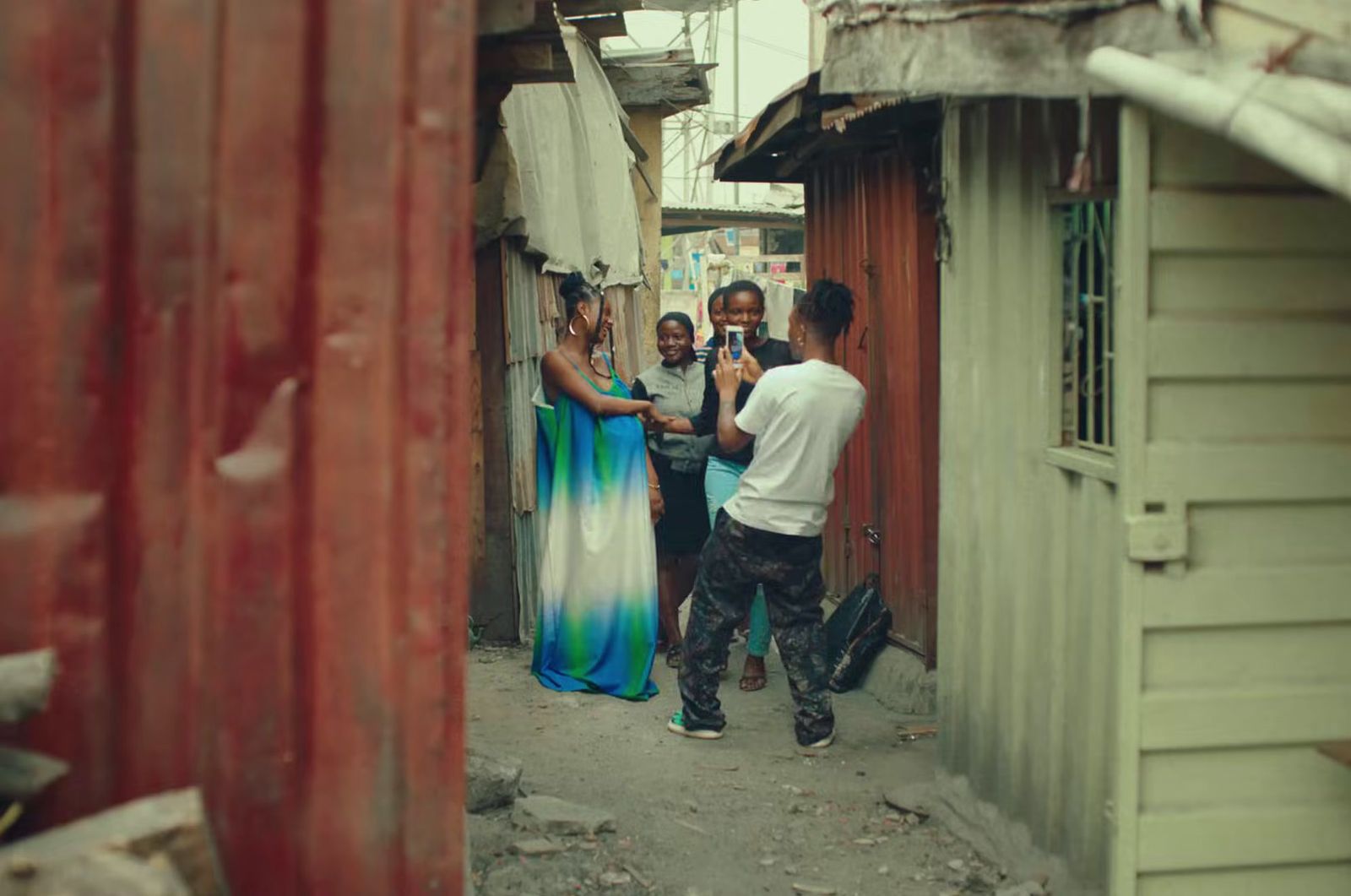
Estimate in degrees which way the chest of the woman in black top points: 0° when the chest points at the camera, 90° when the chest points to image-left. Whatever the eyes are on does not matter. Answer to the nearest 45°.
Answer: approximately 0°

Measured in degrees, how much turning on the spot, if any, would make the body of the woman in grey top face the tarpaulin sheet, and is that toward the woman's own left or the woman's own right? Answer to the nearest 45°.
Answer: approximately 135° to the woman's own right

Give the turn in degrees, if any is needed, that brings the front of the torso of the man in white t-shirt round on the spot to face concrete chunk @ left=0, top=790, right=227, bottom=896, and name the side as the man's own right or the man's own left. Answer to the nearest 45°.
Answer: approximately 135° to the man's own left

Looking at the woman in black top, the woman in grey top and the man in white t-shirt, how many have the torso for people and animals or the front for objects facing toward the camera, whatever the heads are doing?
2

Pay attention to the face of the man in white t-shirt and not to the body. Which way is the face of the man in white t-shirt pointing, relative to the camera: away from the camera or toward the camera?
away from the camera

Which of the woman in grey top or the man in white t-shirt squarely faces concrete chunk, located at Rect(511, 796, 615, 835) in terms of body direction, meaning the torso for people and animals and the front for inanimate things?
the woman in grey top

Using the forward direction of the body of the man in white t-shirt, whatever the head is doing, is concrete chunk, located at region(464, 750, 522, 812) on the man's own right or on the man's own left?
on the man's own left

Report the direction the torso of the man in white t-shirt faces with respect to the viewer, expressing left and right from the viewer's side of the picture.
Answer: facing away from the viewer and to the left of the viewer

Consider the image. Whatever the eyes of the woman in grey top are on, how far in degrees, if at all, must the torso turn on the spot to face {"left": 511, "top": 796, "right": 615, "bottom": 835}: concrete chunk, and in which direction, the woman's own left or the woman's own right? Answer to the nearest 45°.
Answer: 0° — they already face it

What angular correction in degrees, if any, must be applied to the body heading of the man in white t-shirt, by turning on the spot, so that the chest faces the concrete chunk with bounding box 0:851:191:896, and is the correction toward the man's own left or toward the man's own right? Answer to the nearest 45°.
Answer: approximately 135° to the man's own left
